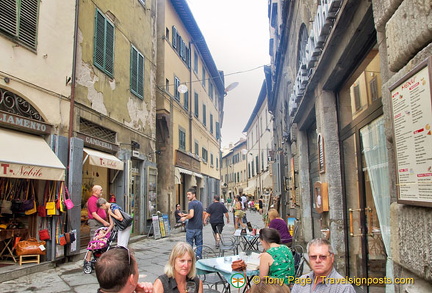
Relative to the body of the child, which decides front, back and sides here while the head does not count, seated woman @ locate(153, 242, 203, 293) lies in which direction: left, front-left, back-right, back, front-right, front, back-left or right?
front-left

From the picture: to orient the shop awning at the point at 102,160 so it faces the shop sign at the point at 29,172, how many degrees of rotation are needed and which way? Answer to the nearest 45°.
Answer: approximately 90° to its right

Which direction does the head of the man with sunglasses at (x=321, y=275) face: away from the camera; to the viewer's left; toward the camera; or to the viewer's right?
toward the camera

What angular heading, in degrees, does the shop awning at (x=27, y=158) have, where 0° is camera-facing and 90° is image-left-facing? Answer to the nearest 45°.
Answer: approximately 315°

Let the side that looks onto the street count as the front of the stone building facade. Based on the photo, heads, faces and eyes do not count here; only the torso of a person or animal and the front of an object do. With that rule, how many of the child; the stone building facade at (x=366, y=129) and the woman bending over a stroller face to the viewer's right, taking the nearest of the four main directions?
0

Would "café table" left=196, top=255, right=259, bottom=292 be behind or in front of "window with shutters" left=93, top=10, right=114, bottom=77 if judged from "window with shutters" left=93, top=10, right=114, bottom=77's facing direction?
in front

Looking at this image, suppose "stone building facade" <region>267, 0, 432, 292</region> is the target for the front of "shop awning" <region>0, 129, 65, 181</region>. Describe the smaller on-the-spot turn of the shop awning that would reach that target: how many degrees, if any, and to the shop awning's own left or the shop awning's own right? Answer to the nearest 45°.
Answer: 0° — it already faces it

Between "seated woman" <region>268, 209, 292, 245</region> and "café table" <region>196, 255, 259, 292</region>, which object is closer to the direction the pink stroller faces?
the café table

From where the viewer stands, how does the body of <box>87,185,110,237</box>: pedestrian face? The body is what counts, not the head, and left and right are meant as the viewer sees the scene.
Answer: facing to the right of the viewer

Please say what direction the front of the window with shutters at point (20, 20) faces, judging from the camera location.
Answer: facing the viewer and to the right of the viewer
